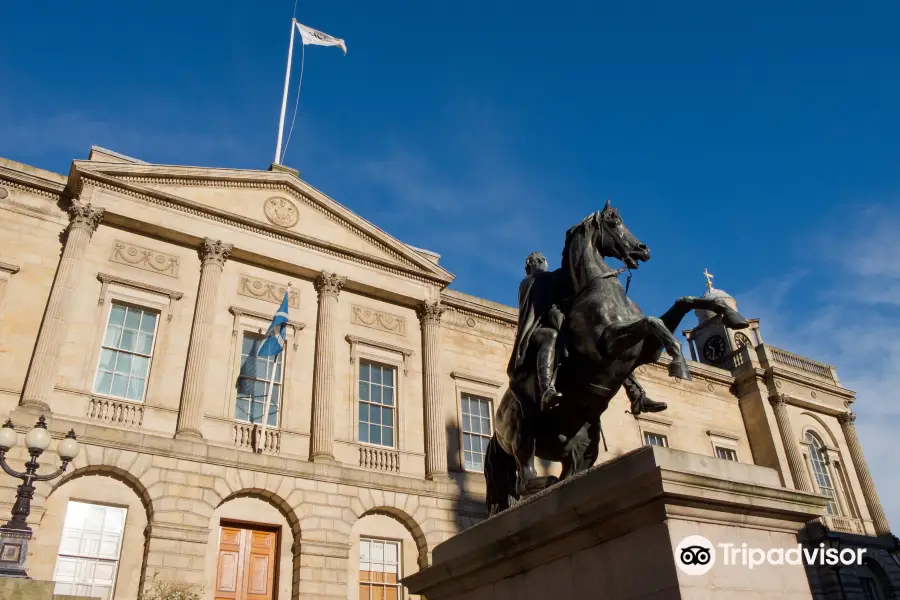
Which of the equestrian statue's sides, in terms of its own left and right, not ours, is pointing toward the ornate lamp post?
back

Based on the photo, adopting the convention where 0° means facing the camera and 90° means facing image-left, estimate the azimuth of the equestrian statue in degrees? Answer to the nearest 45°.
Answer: approximately 315°

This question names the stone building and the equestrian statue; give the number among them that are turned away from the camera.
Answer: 0

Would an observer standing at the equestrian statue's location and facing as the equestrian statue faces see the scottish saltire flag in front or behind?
behind

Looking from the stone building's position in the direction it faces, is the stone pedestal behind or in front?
in front

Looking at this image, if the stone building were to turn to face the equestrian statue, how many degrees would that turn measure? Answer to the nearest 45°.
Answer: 0° — it already faces it

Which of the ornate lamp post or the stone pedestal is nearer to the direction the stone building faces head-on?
the stone pedestal
